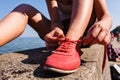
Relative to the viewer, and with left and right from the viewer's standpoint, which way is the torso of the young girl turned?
facing the viewer
